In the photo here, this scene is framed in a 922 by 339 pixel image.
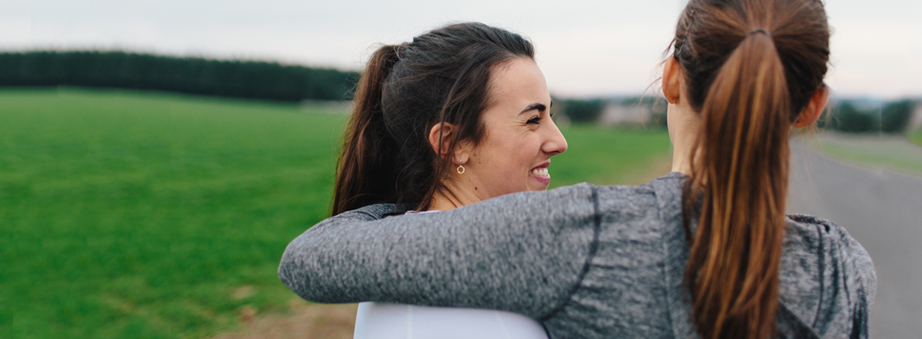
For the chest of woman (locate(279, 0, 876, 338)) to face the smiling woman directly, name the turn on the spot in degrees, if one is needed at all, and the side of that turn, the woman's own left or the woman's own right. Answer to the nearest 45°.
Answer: approximately 45° to the woman's own left

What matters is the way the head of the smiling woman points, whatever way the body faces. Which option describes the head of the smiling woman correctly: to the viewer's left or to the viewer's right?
to the viewer's right

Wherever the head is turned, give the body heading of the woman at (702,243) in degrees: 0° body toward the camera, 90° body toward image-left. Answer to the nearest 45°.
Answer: approximately 180°
